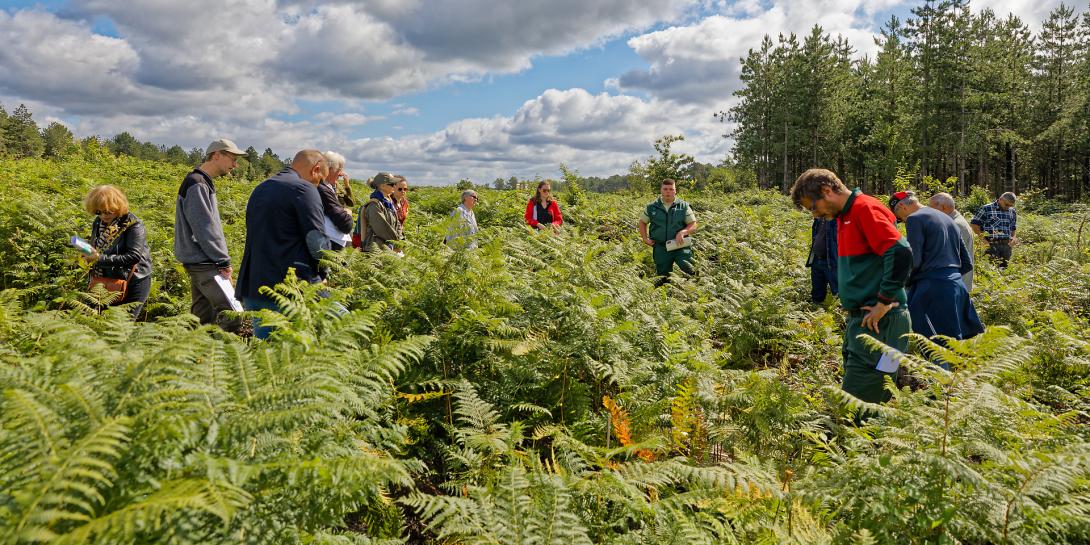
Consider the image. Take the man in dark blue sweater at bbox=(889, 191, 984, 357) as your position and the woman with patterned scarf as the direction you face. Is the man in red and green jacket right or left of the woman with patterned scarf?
left

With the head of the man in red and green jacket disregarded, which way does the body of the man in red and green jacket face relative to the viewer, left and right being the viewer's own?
facing to the left of the viewer

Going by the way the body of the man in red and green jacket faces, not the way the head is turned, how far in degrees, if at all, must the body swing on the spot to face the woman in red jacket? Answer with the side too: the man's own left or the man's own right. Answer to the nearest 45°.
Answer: approximately 45° to the man's own right

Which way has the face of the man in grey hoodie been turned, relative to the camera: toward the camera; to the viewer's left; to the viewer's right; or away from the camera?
to the viewer's right

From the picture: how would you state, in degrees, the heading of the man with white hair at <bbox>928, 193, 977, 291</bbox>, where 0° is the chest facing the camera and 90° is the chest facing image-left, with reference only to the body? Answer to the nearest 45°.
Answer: approximately 90°

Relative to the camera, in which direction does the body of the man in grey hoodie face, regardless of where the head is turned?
to the viewer's right
